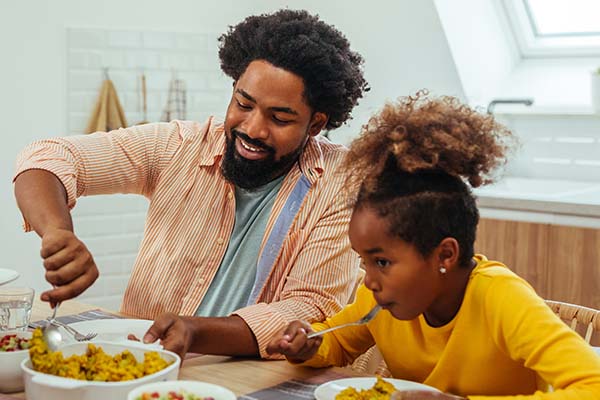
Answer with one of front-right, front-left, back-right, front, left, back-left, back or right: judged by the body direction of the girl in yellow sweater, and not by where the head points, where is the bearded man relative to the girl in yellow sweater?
right

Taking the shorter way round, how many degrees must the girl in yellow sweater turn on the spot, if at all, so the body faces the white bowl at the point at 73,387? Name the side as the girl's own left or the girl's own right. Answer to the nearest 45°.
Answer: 0° — they already face it

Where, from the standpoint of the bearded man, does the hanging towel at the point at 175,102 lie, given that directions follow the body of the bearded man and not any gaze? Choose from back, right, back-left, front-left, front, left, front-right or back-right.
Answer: back-right

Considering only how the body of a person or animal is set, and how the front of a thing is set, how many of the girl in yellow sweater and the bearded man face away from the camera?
0

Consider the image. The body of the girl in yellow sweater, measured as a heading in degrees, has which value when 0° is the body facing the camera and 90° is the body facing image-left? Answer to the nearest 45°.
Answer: approximately 45°

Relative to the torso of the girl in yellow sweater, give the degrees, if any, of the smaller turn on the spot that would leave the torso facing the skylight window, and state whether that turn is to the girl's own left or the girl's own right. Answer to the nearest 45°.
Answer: approximately 135° to the girl's own right

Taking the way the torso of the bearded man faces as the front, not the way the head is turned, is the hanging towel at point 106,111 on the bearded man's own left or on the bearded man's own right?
on the bearded man's own right

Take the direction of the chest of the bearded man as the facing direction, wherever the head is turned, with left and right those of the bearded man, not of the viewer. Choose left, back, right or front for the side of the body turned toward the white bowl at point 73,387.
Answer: front

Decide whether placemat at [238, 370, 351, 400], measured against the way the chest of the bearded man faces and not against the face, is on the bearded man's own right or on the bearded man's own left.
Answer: on the bearded man's own left

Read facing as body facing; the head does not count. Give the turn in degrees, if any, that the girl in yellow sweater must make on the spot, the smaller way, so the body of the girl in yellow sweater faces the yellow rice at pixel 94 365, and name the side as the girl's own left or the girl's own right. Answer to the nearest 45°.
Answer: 0° — they already face it

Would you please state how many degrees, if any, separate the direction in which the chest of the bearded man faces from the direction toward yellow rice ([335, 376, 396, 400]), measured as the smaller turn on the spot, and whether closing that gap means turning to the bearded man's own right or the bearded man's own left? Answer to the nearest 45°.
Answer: approximately 45° to the bearded man's own left
